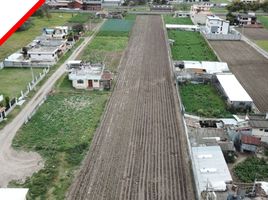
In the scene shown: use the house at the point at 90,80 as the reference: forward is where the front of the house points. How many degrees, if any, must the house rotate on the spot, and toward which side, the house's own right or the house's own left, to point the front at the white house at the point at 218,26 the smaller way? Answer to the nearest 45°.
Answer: approximately 135° to the house's own left

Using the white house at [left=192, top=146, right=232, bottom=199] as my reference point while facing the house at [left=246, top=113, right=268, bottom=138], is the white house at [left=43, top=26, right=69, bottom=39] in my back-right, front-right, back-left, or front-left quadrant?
front-left

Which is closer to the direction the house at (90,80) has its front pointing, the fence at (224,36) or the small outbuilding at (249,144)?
the small outbuilding

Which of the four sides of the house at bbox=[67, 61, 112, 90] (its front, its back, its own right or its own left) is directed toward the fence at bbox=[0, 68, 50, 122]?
right

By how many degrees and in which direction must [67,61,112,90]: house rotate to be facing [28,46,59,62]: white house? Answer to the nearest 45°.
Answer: approximately 135° to its right

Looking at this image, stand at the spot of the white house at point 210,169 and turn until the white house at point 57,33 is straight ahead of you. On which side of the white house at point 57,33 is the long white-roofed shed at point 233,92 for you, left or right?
right

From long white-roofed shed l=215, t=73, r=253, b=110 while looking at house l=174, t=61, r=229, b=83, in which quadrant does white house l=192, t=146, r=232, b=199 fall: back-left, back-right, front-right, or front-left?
back-left

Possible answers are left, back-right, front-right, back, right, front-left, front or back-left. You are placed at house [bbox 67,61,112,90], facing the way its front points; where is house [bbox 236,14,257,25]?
back-left

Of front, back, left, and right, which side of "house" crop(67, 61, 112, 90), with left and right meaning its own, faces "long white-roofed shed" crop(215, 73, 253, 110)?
left

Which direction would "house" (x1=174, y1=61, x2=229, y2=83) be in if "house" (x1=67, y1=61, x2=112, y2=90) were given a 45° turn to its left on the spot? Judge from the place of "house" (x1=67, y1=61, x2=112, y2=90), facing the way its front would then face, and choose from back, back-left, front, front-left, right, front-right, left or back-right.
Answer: front-left

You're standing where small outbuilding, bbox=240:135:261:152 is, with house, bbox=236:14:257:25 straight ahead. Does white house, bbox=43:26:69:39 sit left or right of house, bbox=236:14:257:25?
left

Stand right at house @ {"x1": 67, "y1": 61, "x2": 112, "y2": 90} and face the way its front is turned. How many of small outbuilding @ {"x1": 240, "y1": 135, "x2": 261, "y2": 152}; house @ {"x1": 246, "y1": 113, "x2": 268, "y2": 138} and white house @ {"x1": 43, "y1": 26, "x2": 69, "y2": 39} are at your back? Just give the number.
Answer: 1

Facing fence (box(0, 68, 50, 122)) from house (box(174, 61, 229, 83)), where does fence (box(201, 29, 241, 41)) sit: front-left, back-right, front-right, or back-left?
back-right

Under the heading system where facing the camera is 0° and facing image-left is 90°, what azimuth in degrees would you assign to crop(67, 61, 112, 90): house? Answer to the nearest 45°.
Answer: approximately 0°

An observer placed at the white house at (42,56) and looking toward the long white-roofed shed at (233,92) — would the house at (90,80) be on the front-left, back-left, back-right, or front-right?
front-right

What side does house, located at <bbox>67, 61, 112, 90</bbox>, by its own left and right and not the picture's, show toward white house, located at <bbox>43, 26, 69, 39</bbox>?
back

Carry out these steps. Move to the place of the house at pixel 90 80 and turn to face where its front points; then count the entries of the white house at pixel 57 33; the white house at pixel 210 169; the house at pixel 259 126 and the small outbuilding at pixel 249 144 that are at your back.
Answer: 1
